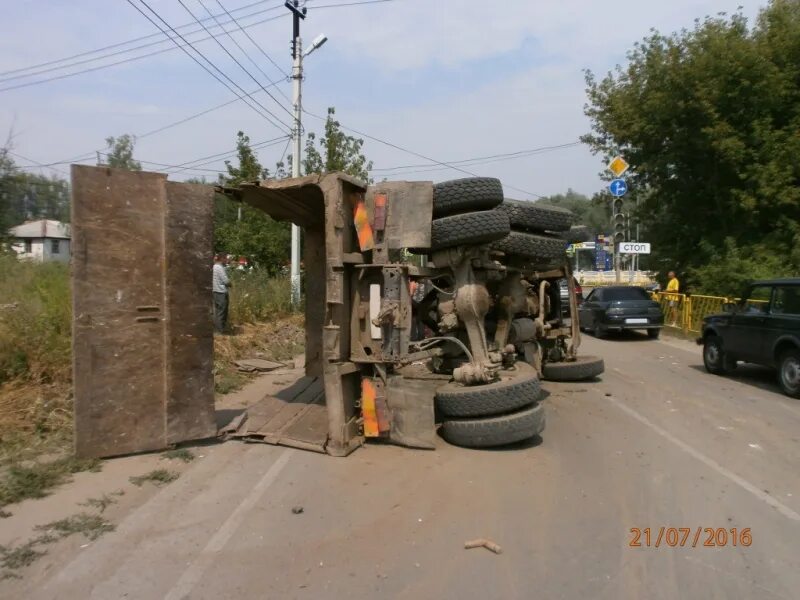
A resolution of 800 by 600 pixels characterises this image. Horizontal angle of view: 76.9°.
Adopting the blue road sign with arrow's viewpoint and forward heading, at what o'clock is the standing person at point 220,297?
The standing person is roughly at 1 o'clock from the blue road sign with arrow.

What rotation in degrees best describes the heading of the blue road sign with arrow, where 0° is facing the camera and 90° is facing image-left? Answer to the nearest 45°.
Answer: approximately 0°

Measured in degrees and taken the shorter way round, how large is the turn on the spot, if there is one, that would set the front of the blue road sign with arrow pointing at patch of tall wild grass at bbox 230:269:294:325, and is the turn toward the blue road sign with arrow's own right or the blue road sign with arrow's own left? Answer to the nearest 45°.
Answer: approximately 45° to the blue road sign with arrow's own right

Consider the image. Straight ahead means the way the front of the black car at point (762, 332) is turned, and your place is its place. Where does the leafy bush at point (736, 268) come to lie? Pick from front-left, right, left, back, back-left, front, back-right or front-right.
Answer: front-right

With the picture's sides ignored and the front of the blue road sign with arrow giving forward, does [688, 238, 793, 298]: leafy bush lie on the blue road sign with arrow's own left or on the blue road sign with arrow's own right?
on the blue road sign with arrow's own left

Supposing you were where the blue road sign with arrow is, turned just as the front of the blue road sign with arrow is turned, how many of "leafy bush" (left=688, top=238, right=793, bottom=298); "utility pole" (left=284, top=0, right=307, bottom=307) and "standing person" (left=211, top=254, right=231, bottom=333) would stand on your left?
1

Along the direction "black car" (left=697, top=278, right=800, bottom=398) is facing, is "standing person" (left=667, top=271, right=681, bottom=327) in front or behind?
in front

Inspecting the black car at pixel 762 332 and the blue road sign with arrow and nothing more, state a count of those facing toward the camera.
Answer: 1

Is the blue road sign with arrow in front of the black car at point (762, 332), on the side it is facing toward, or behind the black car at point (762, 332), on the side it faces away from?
in front

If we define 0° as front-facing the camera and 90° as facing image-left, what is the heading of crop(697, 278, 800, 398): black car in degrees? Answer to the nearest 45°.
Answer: approximately 135°

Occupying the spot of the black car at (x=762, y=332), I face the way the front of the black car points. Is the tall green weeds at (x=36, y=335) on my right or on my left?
on my left
